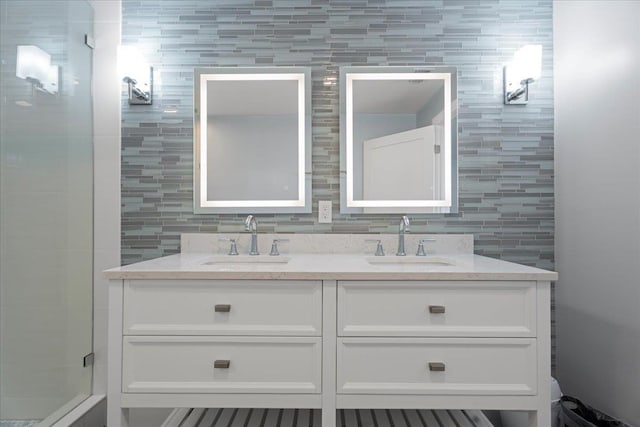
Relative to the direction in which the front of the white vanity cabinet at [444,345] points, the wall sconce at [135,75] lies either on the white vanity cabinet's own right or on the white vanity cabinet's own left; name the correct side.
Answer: on the white vanity cabinet's own right

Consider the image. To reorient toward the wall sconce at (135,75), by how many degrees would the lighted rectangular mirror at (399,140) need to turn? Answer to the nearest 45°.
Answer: approximately 90° to its right

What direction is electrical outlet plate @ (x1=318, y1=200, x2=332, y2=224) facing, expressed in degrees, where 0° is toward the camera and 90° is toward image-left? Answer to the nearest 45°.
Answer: approximately 0°

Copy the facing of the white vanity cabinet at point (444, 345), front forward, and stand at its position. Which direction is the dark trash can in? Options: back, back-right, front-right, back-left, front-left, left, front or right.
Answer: back-left

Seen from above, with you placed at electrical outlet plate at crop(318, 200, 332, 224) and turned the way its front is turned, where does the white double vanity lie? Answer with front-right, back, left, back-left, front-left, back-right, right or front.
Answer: front

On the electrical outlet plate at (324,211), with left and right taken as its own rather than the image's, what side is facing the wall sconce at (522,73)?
left

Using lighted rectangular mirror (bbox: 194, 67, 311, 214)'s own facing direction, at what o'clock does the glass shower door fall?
The glass shower door is roughly at 3 o'clock from the lighted rectangular mirror.

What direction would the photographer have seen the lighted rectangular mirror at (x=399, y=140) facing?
facing the viewer

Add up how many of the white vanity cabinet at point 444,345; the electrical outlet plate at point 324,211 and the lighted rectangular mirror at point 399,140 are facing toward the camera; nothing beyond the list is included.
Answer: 3

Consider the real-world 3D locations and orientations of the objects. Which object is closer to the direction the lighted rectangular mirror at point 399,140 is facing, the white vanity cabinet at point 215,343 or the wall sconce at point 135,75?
the white vanity cabinet

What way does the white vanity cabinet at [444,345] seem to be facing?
toward the camera

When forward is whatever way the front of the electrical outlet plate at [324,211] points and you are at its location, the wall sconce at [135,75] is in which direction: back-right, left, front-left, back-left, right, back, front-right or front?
right
